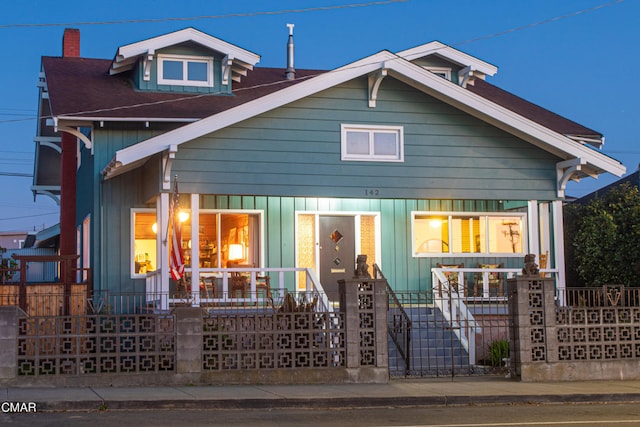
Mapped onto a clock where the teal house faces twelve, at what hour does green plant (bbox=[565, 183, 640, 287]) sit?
The green plant is roughly at 8 o'clock from the teal house.

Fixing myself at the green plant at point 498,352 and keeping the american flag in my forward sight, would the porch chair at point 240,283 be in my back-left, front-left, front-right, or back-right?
front-right

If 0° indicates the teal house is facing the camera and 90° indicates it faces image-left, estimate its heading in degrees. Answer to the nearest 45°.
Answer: approximately 0°

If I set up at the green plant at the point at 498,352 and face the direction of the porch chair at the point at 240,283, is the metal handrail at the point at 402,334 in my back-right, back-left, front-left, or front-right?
front-left
